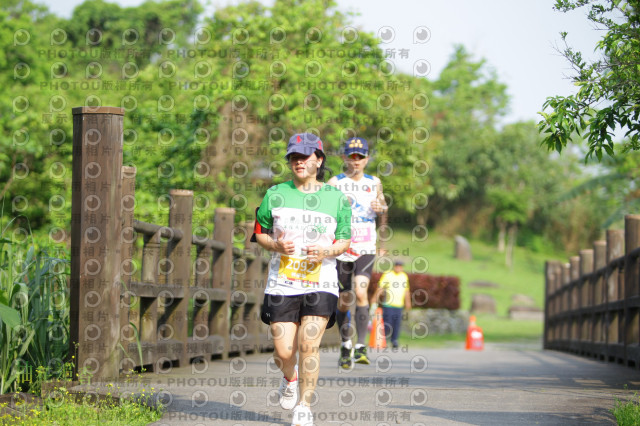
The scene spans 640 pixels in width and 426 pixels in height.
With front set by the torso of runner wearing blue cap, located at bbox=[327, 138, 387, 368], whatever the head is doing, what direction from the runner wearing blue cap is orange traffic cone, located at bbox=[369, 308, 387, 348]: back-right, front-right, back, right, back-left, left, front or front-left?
back

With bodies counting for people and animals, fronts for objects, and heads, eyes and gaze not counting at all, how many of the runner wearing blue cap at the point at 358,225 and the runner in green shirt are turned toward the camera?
2

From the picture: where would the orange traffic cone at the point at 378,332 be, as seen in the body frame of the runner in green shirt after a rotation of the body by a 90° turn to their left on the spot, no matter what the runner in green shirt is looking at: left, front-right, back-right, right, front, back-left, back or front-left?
left

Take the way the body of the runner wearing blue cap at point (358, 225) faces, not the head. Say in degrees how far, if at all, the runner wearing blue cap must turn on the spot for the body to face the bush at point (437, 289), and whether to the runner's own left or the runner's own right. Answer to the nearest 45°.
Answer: approximately 180°

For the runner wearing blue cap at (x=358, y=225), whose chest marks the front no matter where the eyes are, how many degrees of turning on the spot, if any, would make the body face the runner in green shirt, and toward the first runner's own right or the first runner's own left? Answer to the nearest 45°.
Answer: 0° — they already face them

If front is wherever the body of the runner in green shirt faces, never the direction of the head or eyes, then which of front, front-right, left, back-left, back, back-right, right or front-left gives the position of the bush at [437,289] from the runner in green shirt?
back

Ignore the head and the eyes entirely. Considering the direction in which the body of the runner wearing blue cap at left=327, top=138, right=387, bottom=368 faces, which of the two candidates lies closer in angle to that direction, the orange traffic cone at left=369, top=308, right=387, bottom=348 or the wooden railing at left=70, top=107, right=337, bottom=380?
the wooden railing

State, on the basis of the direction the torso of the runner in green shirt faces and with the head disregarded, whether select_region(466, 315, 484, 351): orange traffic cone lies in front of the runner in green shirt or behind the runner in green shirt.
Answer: behind

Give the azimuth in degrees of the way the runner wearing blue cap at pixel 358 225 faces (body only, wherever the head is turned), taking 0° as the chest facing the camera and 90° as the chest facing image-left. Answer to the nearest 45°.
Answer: approximately 0°
